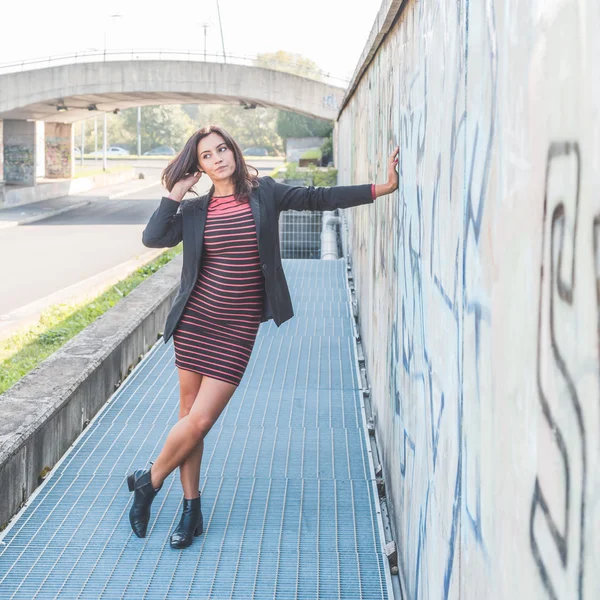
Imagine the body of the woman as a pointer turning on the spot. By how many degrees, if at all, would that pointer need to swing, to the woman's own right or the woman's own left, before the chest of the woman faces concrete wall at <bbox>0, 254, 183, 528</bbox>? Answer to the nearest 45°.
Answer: approximately 135° to the woman's own right

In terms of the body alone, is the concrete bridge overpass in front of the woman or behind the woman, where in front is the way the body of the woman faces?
behind

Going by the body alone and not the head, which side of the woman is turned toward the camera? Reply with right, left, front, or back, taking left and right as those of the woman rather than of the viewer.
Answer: front

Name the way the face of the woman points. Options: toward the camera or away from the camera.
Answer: toward the camera

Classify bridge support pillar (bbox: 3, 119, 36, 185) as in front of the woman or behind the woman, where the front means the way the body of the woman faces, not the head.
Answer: behind

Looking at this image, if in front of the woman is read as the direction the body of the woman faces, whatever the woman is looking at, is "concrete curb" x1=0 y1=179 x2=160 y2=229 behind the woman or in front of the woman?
behind
